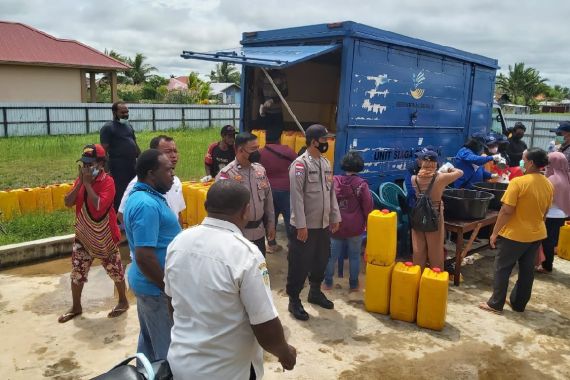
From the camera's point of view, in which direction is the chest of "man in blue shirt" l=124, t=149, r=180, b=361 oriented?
to the viewer's right

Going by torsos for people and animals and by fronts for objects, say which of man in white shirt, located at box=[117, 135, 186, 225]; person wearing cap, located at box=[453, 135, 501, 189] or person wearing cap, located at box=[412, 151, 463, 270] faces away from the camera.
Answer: person wearing cap, located at box=[412, 151, 463, 270]

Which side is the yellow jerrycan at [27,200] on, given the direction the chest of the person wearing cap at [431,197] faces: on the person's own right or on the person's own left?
on the person's own left

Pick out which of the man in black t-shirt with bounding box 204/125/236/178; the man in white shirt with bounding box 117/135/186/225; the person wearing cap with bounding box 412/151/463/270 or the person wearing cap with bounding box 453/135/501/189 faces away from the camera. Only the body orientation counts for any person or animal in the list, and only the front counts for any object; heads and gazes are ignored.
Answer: the person wearing cap with bounding box 412/151/463/270

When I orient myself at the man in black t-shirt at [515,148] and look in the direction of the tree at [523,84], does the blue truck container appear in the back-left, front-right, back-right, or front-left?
back-left

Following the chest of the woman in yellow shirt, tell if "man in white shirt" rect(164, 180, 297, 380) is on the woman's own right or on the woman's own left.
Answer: on the woman's own left

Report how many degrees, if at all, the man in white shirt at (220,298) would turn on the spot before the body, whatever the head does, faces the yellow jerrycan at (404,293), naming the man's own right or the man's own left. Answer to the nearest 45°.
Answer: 0° — they already face it

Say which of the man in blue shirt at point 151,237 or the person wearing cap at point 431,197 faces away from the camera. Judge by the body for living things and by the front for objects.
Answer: the person wearing cap

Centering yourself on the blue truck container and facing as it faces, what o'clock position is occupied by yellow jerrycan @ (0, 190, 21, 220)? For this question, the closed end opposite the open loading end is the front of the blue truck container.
The yellow jerrycan is roughly at 7 o'clock from the blue truck container.

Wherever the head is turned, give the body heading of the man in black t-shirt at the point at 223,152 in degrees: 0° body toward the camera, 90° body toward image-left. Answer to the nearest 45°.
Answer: approximately 315°

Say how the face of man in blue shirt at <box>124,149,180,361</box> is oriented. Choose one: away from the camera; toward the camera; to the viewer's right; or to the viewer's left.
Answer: to the viewer's right

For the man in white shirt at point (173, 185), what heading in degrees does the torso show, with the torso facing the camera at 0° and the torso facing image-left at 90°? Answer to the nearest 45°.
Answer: approximately 315°

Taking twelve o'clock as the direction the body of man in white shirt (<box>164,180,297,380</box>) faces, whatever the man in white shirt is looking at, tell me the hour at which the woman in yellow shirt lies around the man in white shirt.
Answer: The woman in yellow shirt is roughly at 12 o'clock from the man in white shirt.

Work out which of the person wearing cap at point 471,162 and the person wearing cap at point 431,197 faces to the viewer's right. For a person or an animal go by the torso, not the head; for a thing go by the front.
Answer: the person wearing cap at point 471,162

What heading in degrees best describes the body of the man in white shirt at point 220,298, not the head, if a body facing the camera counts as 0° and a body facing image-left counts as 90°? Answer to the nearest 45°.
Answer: approximately 225°
